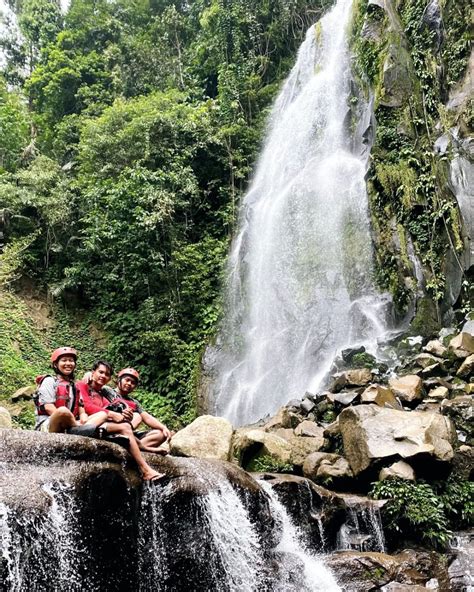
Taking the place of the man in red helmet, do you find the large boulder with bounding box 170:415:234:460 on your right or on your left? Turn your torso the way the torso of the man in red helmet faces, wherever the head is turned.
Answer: on your left

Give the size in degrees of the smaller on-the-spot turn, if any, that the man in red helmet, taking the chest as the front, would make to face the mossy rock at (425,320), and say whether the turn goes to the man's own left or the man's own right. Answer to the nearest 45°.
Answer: approximately 90° to the man's own left

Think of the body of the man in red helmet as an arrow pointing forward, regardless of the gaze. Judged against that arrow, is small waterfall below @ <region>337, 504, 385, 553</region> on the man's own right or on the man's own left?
on the man's own left

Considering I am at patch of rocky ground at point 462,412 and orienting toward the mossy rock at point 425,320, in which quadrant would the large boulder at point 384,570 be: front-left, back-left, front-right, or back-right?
back-left

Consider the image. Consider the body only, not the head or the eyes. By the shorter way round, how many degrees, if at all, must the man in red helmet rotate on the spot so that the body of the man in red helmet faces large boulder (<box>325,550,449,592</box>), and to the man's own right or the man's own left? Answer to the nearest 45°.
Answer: approximately 45° to the man's own left

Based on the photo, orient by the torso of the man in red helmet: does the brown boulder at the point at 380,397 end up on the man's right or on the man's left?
on the man's left

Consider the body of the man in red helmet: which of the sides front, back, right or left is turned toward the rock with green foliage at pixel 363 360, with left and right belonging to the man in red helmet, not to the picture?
left

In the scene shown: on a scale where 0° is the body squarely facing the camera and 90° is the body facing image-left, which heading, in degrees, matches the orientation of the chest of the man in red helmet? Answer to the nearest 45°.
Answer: approximately 315°
